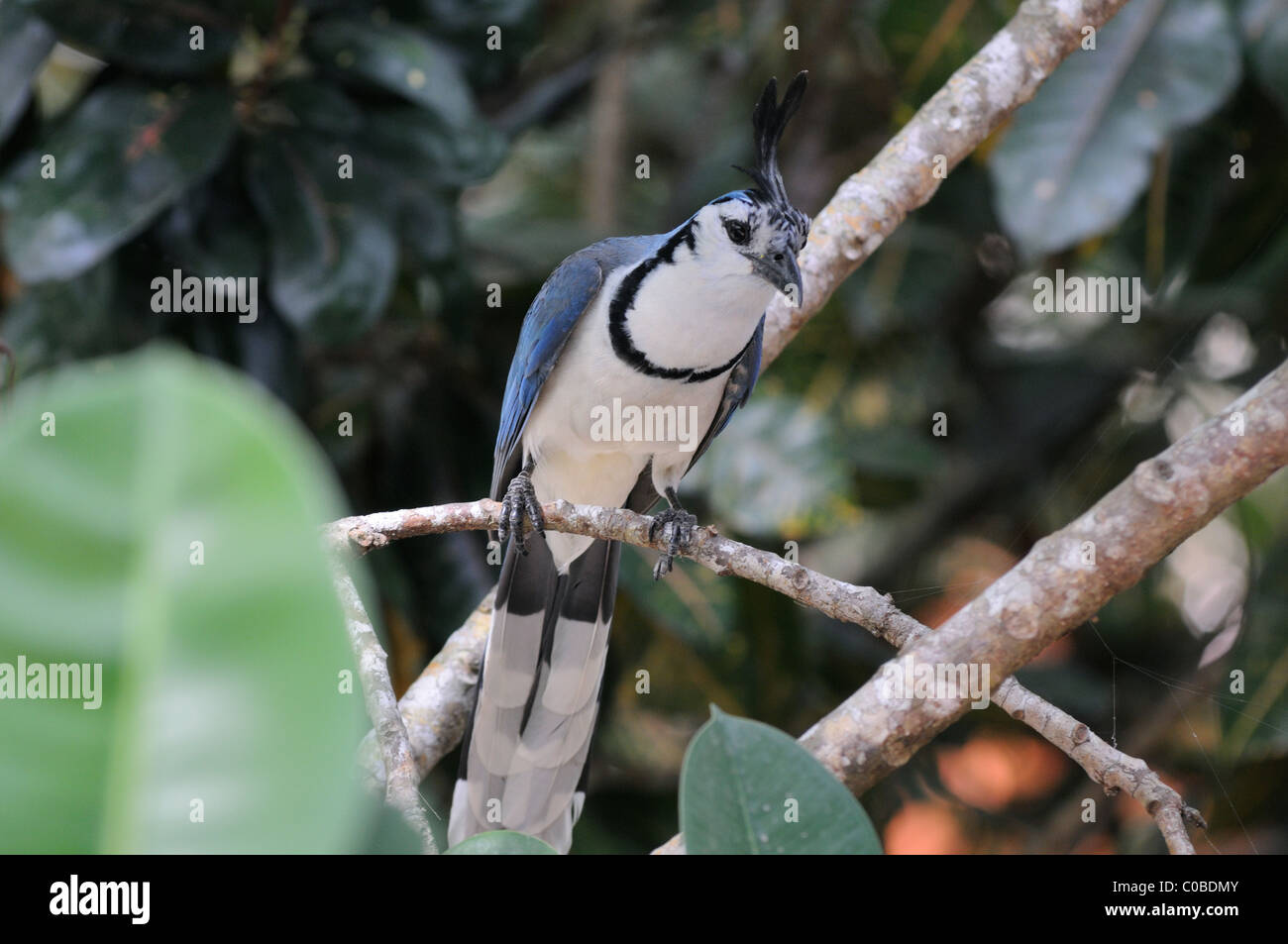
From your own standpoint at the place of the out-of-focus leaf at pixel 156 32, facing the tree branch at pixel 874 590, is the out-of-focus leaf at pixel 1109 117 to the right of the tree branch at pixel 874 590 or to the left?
left

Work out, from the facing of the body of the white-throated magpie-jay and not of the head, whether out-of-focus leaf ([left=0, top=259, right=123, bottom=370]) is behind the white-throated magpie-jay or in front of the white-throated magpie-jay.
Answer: behind

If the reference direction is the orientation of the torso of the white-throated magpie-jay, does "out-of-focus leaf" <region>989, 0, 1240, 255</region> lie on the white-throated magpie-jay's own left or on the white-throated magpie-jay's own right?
on the white-throated magpie-jay's own left

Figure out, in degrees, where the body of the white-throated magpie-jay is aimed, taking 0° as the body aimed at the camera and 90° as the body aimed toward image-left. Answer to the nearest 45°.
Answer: approximately 315°

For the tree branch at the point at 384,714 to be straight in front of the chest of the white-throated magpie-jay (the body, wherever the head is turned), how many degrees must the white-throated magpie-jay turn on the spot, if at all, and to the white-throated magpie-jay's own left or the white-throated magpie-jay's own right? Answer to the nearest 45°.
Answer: approximately 45° to the white-throated magpie-jay's own right
